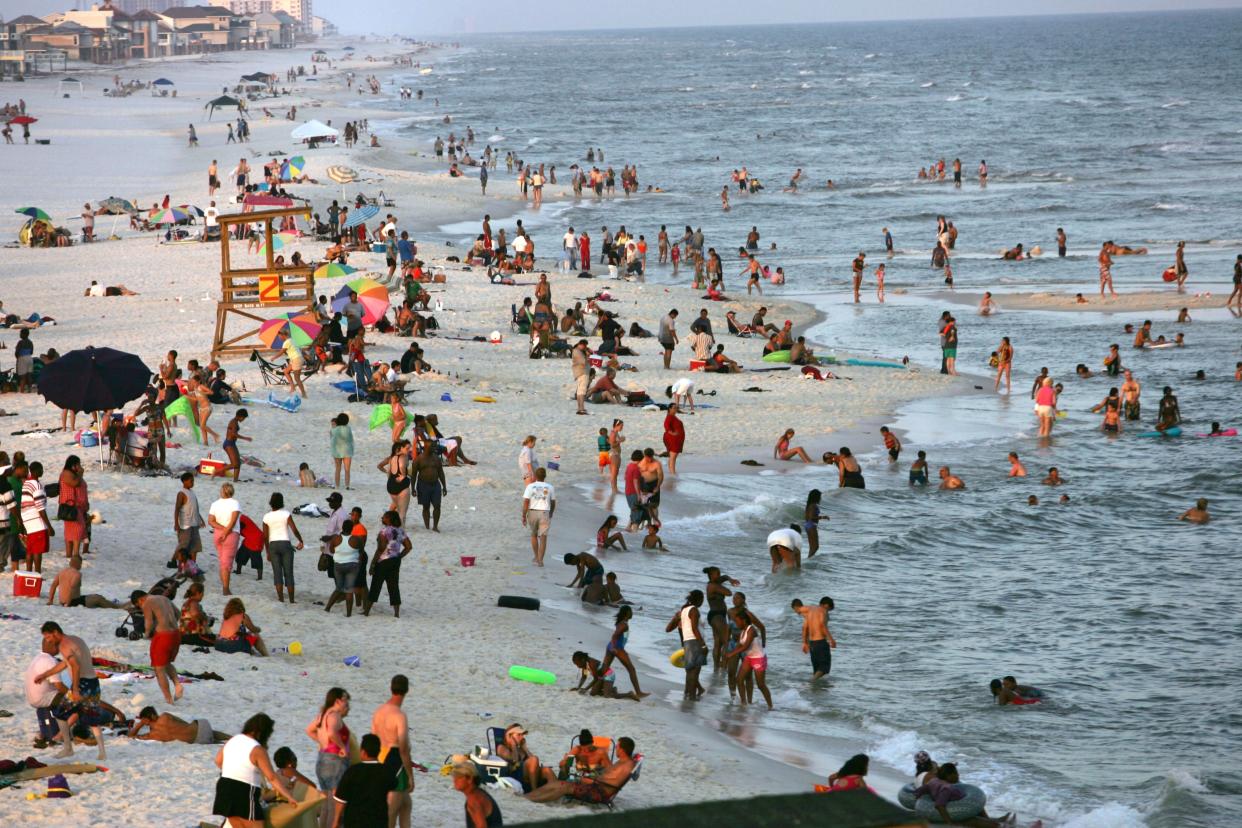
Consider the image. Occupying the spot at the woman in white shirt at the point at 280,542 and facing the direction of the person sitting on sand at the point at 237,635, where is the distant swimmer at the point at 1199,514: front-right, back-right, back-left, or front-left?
back-left

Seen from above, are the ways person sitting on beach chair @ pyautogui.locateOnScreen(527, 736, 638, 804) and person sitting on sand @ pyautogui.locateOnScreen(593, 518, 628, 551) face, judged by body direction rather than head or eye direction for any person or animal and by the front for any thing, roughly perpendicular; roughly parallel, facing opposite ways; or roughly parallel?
roughly parallel, facing opposite ways

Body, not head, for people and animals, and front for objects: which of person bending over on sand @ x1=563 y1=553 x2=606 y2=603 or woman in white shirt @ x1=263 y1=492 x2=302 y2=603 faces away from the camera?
the woman in white shirt

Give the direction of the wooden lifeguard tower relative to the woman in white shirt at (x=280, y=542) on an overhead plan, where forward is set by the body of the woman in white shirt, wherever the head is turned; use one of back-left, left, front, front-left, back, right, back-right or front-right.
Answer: front

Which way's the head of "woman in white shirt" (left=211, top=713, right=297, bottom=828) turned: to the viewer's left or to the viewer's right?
to the viewer's right

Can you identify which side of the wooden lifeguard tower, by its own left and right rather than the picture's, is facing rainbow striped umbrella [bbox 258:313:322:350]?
right
